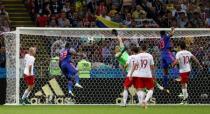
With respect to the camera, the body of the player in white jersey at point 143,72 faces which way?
away from the camera

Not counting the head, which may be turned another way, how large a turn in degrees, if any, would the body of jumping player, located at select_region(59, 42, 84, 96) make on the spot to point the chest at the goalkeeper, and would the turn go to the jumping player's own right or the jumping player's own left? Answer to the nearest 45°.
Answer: approximately 45° to the jumping player's own right

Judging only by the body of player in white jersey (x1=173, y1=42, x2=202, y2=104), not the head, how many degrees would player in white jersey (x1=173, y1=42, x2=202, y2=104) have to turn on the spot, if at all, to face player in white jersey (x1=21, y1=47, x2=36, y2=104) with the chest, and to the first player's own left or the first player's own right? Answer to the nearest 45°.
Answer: approximately 90° to the first player's own left

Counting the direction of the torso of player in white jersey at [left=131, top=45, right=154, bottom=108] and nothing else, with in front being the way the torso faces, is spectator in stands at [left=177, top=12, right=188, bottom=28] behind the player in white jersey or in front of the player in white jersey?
in front

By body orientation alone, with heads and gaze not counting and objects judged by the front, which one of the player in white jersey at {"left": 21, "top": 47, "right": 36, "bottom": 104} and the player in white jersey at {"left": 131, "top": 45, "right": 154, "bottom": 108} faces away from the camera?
the player in white jersey at {"left": 131, "top": 45, "right": 154, "bottom": 108}

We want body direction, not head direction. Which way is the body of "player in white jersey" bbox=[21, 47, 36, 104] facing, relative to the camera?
to the viewer's right

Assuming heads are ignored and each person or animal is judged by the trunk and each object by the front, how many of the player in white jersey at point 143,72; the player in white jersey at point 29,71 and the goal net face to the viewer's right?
1

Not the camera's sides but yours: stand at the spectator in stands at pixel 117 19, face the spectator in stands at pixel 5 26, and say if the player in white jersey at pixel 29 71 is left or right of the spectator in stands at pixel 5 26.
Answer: left
